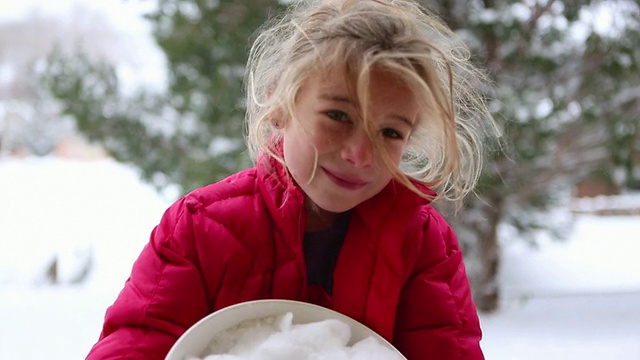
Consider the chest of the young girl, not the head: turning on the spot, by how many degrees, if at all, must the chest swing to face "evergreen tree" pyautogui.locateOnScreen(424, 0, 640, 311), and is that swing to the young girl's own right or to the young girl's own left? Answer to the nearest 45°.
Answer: approximately 135° to the young girl's own left

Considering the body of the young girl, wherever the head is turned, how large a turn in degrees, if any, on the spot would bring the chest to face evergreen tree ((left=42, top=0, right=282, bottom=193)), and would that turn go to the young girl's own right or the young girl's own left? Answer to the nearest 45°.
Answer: approximately 180°

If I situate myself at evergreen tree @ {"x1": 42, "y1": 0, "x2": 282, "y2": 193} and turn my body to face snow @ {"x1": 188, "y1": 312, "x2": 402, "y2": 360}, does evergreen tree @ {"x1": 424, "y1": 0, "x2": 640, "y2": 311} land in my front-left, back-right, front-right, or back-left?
front-left

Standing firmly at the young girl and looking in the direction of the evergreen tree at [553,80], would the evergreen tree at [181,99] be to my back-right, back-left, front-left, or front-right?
front-left

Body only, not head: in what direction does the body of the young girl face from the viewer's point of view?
toward the camera

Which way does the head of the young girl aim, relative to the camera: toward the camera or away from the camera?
toward the camera
